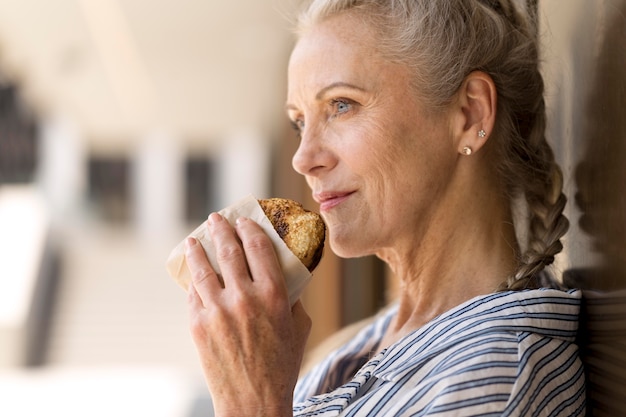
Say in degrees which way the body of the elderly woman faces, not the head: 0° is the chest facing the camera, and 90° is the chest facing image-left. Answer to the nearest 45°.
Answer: approximately 45°

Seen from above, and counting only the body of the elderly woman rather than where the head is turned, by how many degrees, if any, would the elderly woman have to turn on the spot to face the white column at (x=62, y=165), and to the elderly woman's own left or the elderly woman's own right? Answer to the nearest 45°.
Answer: approximately 90° to the elderly woman's own right
